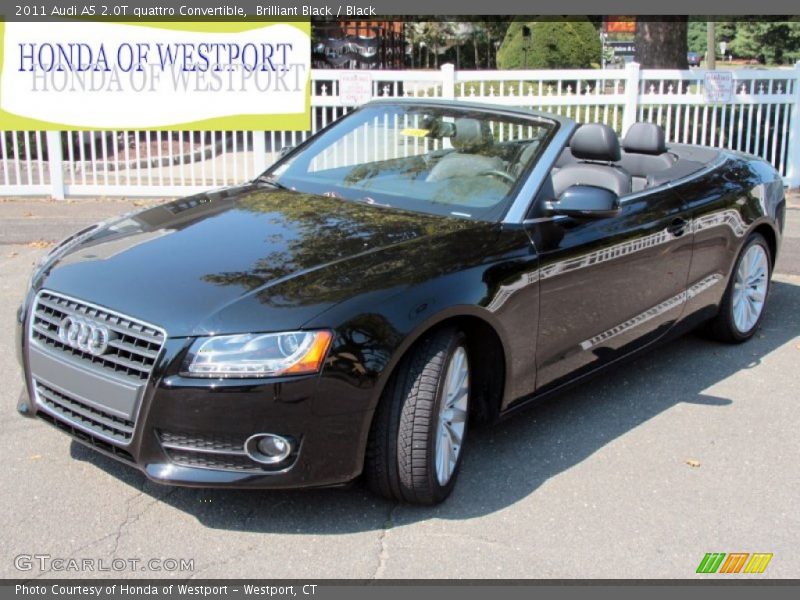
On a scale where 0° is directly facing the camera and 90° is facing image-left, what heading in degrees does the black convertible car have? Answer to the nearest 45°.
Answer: approximately 45°

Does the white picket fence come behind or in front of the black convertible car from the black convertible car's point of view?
behind

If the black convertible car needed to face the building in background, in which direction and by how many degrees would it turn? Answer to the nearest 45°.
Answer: approximately 135° to its right

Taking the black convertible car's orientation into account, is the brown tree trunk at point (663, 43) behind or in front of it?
behind

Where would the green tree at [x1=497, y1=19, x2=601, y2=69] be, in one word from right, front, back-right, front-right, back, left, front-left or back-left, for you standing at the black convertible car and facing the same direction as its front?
back-right

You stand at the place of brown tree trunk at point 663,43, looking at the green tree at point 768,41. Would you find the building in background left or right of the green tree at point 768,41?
left

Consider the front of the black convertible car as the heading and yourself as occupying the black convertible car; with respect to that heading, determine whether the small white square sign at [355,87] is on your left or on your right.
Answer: on your right
